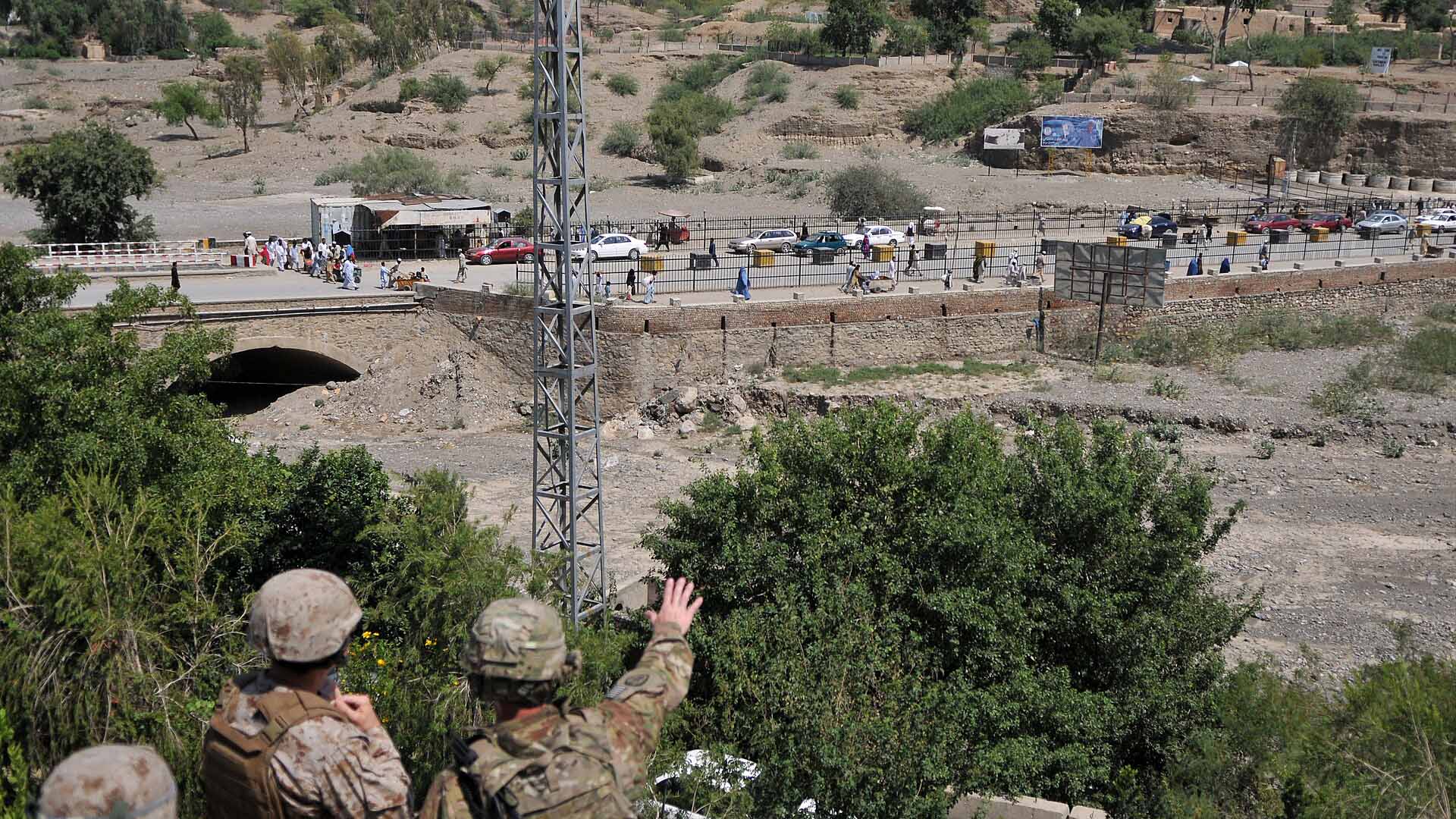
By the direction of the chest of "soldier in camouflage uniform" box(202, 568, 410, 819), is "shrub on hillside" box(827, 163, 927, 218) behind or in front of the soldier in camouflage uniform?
in front

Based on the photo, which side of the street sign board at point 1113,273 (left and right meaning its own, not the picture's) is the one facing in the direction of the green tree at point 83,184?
left

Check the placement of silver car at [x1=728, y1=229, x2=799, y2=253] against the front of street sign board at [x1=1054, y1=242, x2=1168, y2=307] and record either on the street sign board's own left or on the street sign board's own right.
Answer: on the street sign board's own left

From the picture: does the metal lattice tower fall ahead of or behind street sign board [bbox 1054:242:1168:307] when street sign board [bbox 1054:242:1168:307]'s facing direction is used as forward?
behind

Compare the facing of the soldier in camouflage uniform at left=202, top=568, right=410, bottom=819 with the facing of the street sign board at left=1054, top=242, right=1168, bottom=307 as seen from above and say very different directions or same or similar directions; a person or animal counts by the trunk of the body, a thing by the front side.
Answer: same or similar directions

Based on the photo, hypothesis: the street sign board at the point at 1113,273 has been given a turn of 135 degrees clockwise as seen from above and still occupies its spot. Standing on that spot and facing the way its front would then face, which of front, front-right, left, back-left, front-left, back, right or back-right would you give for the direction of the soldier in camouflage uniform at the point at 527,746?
front-right

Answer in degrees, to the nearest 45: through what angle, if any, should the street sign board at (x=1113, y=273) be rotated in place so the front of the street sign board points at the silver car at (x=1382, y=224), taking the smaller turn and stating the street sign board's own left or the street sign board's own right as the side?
approximately 45° to the street sign board's own right

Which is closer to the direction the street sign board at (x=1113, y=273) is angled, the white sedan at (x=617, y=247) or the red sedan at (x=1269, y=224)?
the red sedan

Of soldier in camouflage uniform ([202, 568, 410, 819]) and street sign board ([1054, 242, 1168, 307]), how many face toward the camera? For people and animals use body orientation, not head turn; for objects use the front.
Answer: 0

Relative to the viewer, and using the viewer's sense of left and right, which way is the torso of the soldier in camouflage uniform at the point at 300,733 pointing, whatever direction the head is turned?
facing away from the viewer and to the right of the viewer

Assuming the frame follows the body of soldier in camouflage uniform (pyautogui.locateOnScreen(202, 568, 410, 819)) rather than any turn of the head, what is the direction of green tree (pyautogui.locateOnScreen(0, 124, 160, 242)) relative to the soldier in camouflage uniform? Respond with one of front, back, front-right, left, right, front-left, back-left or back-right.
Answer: front-left

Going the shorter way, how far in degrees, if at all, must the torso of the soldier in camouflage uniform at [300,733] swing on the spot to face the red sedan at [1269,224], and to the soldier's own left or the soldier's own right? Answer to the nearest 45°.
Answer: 0° — they already face it

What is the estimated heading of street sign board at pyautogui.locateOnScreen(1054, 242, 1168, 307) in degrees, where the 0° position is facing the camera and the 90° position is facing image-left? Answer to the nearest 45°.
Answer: approximately 180°

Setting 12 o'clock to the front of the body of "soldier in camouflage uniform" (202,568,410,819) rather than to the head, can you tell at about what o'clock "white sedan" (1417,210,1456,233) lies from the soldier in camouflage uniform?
The white sedan is roughly at 12 o'clock from the soldier in camouflage uniform.

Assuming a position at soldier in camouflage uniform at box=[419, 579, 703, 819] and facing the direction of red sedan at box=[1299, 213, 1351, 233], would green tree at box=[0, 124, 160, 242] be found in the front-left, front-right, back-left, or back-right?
front-left
